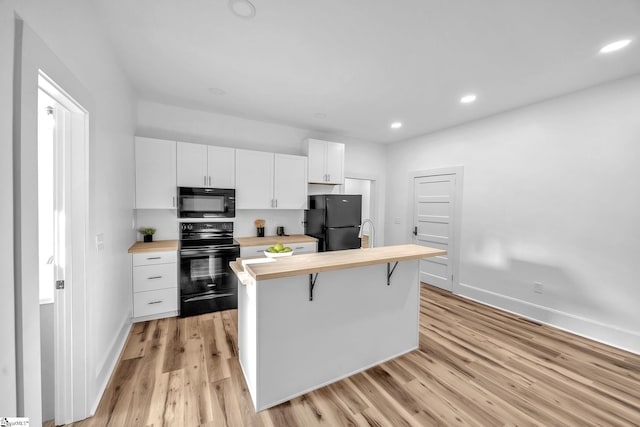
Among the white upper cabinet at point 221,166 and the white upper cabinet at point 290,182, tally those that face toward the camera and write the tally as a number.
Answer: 2

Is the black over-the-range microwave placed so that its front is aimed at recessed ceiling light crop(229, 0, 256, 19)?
yes

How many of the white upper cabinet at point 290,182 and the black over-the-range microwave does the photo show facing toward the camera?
2

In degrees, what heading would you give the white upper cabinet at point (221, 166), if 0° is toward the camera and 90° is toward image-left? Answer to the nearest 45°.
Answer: approximately 0°

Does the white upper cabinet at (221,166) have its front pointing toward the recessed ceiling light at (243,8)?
yes

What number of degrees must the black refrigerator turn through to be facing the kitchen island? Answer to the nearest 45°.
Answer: approximately 45° to its right

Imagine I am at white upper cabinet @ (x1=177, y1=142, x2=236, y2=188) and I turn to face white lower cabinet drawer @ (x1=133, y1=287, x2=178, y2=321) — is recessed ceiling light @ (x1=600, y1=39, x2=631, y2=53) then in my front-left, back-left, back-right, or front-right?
back-left

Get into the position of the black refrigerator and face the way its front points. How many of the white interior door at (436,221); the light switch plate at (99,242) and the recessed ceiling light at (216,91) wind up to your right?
2
